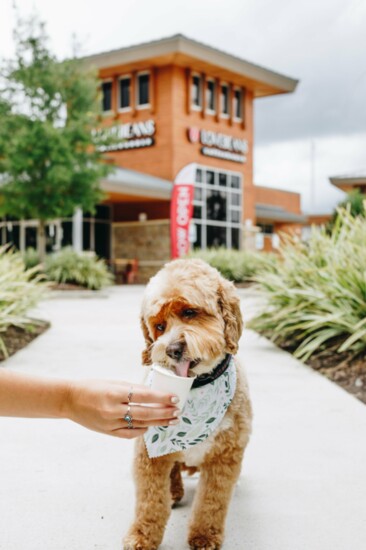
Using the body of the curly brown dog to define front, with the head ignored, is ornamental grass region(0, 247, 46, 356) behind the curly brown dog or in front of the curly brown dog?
behind

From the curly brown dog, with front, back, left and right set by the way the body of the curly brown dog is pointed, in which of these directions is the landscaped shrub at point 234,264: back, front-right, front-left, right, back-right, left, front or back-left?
back

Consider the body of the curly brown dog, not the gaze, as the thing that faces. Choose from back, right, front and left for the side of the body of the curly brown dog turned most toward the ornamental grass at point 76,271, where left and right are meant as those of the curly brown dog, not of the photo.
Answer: back

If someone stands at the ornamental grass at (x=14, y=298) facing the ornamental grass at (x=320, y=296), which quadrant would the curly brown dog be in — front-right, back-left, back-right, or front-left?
front-right

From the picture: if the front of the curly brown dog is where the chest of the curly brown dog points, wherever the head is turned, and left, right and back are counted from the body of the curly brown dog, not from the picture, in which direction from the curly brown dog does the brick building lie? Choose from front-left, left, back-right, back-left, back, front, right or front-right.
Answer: back

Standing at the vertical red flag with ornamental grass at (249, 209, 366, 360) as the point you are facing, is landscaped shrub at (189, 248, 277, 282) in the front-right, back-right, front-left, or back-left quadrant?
front-left

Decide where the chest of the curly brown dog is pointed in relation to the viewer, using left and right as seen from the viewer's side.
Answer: facing the viewer

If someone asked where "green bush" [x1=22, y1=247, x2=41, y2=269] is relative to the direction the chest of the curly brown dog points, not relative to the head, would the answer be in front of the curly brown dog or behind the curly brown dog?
behind

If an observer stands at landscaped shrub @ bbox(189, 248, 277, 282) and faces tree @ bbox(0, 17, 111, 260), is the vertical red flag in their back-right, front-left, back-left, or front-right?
front-right

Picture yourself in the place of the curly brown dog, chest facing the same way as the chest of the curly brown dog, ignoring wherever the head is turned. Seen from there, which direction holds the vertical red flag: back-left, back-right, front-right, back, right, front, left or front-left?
back

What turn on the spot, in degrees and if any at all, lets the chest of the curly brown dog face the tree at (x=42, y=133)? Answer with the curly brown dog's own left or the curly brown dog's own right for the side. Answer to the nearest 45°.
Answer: approximately 180°
